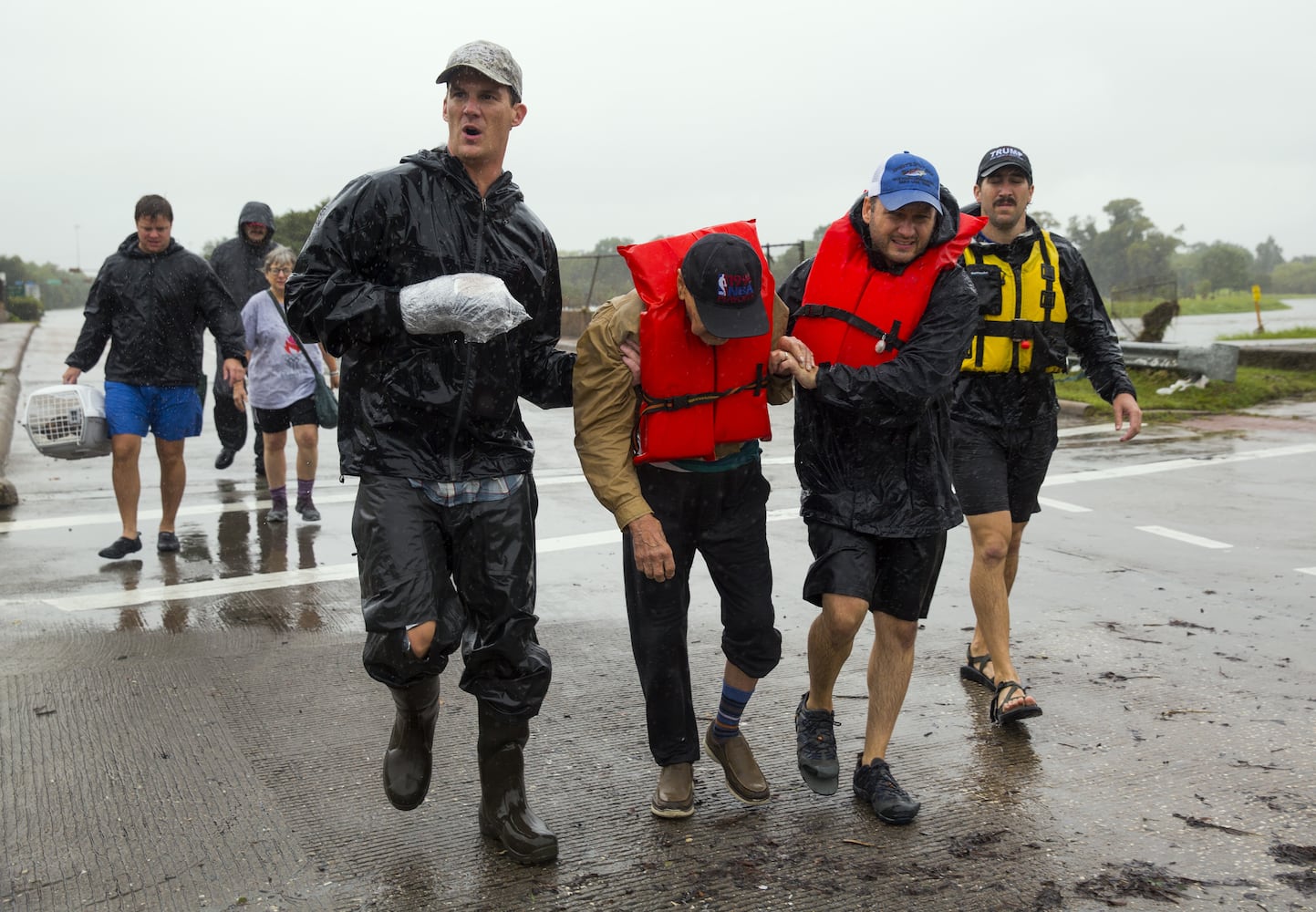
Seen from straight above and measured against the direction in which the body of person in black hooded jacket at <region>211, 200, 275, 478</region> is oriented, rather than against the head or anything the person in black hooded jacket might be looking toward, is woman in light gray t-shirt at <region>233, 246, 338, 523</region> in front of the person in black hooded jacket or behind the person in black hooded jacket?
in front

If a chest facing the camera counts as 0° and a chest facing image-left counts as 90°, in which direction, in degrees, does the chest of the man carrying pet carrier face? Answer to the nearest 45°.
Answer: approximately 0°

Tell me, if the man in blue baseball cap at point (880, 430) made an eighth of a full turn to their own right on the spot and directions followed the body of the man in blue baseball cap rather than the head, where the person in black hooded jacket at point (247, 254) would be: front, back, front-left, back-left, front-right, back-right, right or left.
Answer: right

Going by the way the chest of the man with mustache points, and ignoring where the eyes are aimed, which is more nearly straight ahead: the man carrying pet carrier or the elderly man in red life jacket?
the elderly man in red life jacket

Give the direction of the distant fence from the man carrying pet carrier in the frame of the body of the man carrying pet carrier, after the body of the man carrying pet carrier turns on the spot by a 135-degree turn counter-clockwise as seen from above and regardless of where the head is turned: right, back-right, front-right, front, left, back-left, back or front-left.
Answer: front

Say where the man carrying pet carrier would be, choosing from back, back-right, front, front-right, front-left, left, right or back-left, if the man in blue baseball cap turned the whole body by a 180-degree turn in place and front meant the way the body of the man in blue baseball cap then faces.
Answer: front-left

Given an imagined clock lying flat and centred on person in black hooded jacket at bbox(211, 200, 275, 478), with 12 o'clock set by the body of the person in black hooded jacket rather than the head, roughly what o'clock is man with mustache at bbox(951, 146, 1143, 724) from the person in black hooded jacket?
The man with mustache is roughly at 11 o'clock from the person in black hooded jacket.

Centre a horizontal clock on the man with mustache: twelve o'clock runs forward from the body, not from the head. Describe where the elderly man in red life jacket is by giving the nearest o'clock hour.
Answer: The elderly man in red life jacket is roughly at 1 o'clock from the man with mustache.

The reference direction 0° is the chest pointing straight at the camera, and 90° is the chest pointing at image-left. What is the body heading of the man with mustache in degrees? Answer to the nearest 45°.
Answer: approximately 0°
